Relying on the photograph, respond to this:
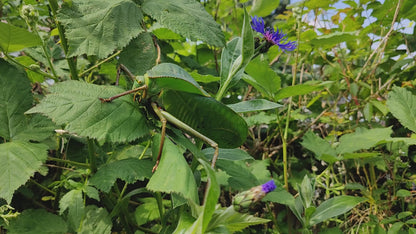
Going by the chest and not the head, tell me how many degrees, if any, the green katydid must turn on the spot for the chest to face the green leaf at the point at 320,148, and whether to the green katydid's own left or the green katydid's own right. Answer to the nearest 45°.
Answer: approximately 135° to the green katydid's own right
